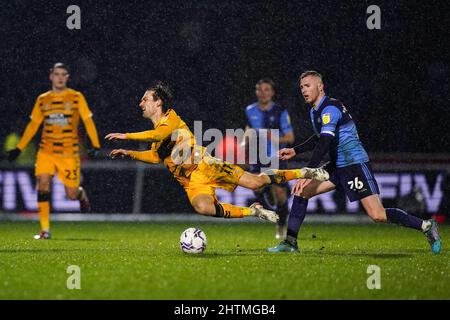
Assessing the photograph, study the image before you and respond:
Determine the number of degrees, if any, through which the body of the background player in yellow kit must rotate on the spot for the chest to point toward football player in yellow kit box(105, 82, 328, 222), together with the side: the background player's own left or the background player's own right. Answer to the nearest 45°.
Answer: approximately 45° to the background player's own left

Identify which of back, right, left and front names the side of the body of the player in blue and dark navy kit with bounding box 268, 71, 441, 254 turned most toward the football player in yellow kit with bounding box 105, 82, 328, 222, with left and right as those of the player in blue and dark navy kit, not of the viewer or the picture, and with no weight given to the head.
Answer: front

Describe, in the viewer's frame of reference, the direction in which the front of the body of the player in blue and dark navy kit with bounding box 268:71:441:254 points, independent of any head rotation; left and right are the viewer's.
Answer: facing to the left of the viewer

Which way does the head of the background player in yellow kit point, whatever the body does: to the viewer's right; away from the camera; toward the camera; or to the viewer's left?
toward the camera

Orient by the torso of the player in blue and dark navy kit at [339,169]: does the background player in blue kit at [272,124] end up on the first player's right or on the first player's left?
on the first player's right

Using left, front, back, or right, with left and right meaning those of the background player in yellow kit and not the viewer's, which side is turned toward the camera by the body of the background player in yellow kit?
front

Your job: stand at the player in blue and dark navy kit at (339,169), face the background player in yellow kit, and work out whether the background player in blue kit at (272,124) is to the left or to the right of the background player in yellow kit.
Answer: right

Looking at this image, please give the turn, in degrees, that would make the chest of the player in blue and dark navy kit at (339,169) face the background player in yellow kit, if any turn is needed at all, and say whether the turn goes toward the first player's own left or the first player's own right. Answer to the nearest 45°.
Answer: approximately 45° to the first player's own right

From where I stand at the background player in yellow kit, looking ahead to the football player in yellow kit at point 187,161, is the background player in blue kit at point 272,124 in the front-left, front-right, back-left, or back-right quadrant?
front-left

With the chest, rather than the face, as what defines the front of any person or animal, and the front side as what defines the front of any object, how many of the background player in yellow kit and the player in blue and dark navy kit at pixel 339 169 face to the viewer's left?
1

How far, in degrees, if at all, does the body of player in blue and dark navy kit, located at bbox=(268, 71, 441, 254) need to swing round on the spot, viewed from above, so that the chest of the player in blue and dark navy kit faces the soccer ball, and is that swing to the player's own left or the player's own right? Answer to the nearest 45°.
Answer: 0° — they already face it

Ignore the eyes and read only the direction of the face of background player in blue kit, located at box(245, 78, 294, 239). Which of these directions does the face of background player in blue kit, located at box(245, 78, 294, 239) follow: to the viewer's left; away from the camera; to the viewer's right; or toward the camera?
toward the camera

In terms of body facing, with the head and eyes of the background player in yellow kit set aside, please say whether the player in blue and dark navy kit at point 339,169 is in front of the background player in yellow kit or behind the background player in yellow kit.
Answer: in front

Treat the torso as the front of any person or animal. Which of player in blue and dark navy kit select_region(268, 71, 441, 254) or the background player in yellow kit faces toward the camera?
the background player in yellow kit
